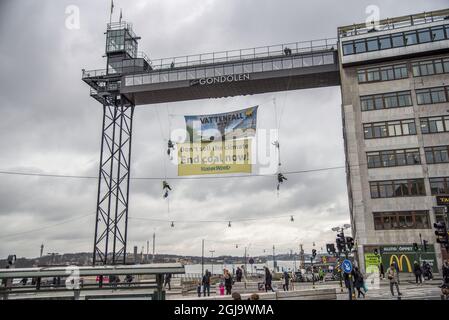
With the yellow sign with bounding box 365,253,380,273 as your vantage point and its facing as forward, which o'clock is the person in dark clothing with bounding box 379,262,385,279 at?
The person in dark clothing is roughly at 8 o'clock from the yellow sign.

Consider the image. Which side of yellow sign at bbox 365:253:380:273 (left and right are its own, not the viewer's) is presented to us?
front
